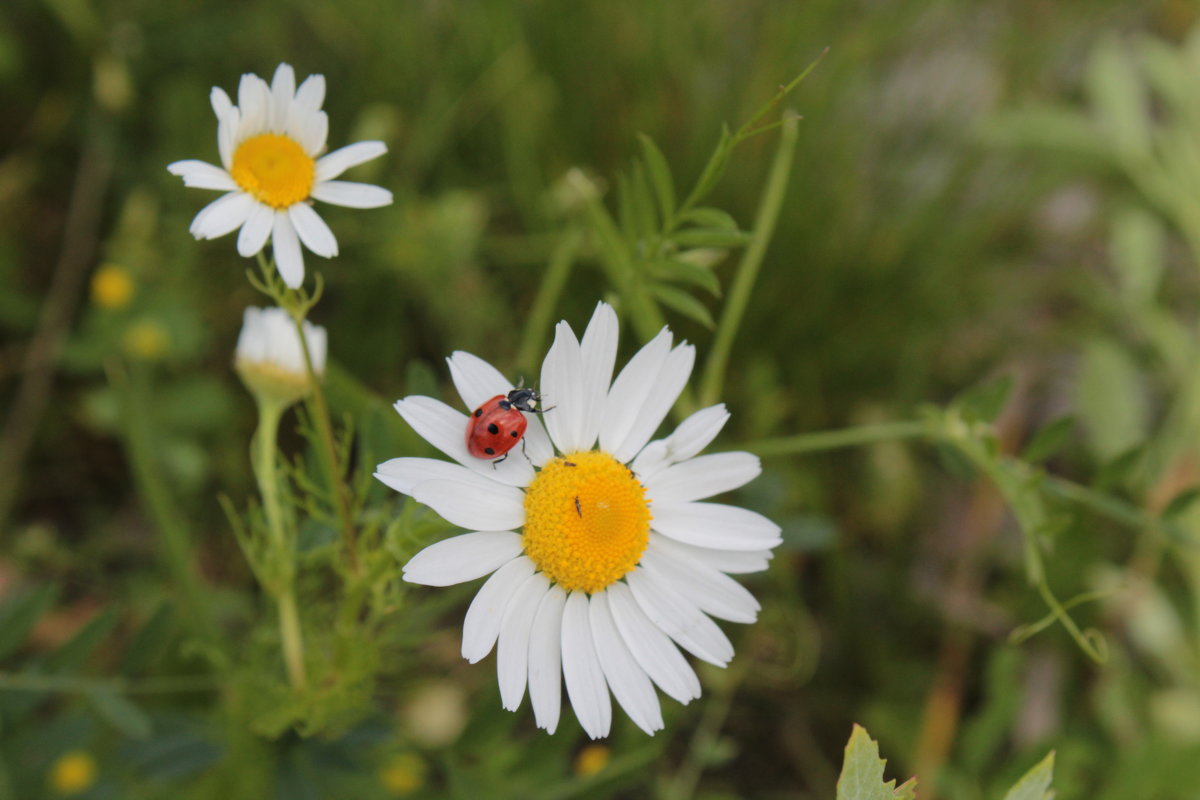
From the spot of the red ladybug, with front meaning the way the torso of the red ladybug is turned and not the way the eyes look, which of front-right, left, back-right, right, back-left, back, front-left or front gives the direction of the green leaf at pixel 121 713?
left

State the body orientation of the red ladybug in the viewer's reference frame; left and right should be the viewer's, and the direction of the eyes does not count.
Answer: facing away from the viewer and to the right of the viewer

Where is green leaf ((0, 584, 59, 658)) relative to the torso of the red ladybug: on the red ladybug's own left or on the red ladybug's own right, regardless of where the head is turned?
on the red ladybug's own left

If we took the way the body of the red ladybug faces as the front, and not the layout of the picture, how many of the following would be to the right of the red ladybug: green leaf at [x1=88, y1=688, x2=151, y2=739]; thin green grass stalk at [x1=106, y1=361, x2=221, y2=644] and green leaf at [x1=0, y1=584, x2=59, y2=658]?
0

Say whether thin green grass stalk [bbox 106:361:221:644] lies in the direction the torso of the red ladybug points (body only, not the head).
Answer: no
